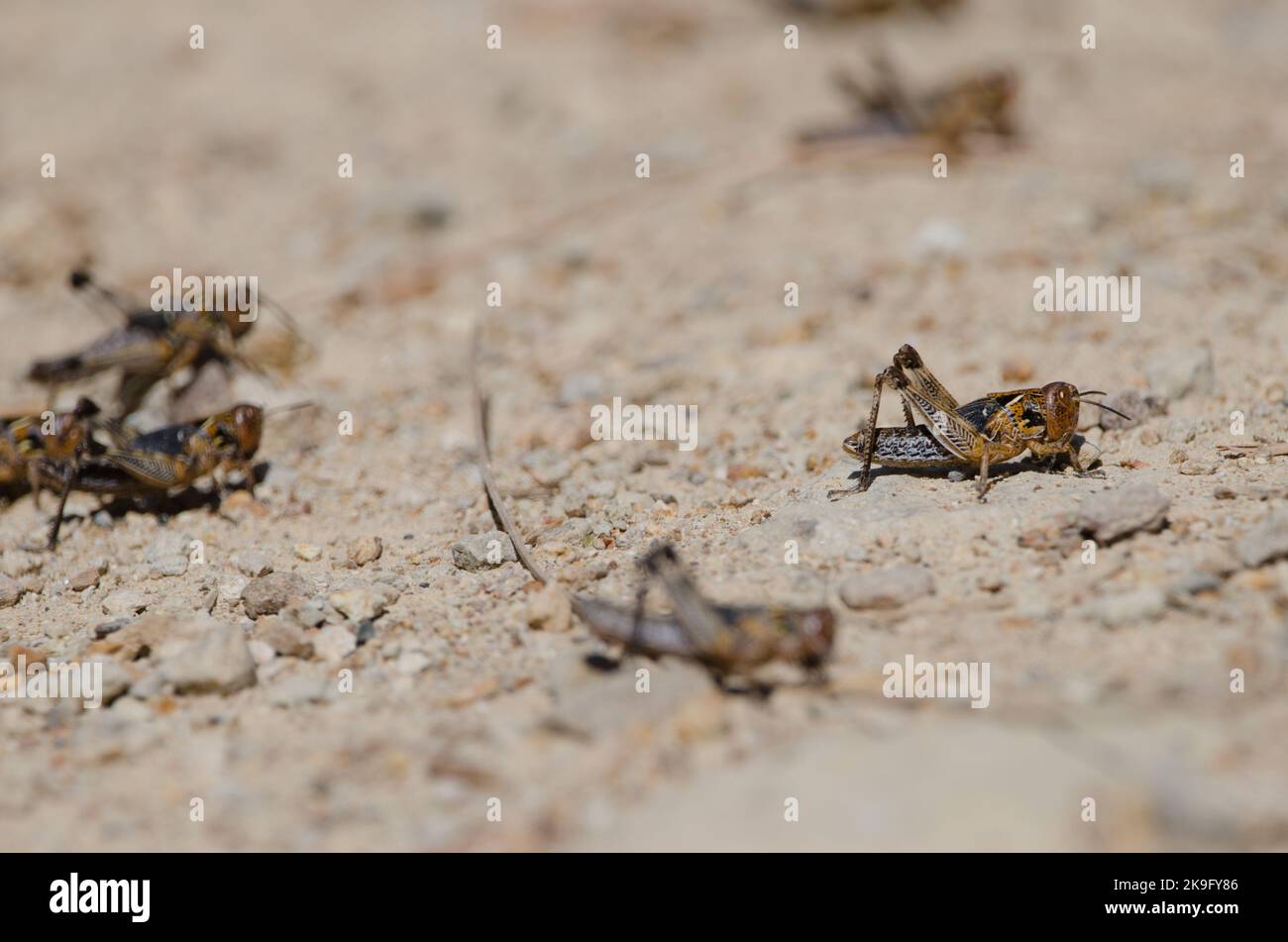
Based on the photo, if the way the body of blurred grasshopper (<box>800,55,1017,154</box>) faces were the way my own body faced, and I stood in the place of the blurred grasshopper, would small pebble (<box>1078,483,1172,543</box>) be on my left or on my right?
on my right

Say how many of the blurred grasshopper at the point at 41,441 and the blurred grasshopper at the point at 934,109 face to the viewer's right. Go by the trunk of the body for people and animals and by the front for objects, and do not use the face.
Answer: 2

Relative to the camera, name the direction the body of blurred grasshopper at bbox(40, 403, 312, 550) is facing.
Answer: to the viewer's right

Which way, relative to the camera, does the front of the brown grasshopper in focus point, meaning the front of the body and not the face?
to the viewer's right

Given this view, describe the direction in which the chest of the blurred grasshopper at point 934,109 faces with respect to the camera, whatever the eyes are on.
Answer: to the viewer's right

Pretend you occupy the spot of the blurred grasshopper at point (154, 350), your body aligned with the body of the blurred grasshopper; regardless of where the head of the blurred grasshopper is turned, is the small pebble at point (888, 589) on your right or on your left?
on your right

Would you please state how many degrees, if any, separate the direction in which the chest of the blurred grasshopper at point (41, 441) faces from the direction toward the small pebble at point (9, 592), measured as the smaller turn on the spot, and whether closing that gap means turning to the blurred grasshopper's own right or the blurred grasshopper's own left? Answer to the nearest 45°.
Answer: approximately 90° to the blurred grasshopper's own right

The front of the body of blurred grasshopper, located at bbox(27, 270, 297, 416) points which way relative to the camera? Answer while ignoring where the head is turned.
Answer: to the viewer's right

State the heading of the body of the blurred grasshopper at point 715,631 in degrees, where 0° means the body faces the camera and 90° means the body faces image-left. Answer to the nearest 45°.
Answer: approximately 270°

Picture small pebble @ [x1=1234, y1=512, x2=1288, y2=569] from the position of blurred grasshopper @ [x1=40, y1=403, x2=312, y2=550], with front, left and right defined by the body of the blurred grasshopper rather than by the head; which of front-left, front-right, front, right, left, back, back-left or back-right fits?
front-right

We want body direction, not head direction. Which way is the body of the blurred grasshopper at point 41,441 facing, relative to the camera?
to the viewer's right

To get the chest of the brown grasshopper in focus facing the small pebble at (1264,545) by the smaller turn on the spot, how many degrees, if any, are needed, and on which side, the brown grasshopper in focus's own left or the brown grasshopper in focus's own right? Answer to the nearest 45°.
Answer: approximately 45° to the brown grasshopper in focus's own right
